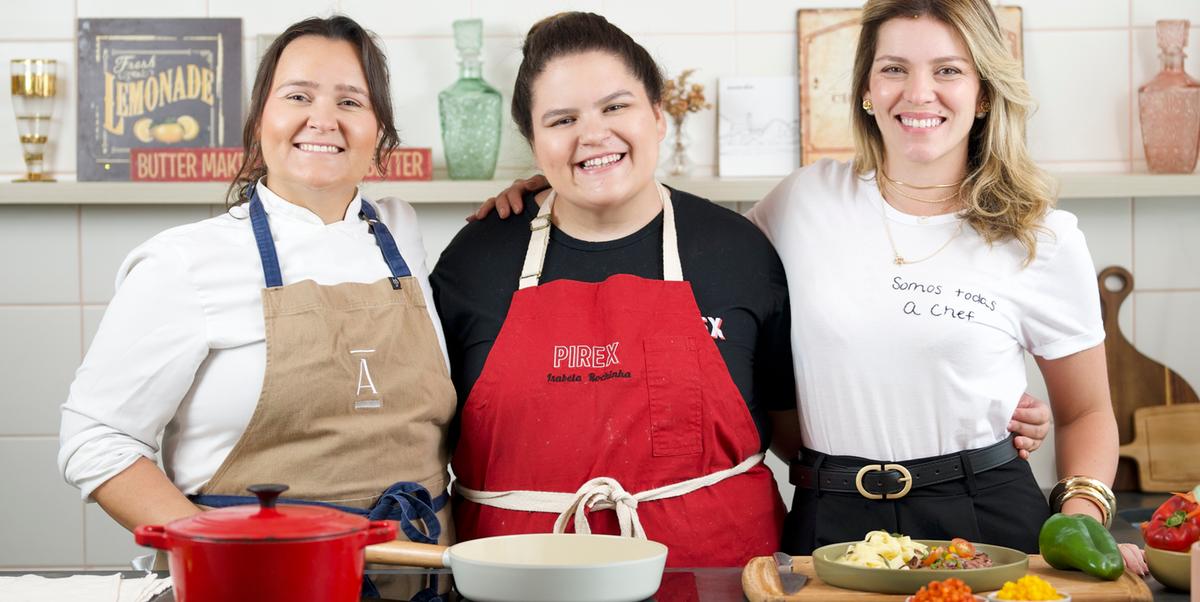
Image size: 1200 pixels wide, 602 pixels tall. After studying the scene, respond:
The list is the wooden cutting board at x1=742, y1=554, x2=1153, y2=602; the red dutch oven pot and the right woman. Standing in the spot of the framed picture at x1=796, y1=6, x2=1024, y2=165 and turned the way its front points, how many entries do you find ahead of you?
3

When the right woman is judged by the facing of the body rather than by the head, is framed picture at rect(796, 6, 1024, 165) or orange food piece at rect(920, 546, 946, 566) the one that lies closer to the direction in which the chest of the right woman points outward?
the orange food piece

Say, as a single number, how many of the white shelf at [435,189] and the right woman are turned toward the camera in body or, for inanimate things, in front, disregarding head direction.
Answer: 2

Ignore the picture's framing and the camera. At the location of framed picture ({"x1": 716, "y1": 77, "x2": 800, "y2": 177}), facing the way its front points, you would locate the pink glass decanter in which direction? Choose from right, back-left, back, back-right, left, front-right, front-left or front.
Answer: left

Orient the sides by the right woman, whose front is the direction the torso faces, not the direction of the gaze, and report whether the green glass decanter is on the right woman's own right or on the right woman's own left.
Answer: on the right woman's own right

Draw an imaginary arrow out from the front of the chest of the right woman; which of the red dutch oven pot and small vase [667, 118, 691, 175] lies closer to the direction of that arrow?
the red dutch oven pot

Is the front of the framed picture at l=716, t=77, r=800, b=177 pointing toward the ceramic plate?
yes

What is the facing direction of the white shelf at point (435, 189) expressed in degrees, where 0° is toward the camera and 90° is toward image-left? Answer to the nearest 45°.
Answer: approximately 0°

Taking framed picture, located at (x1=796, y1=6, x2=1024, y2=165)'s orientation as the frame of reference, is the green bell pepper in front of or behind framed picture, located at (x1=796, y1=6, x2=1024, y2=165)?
in front
